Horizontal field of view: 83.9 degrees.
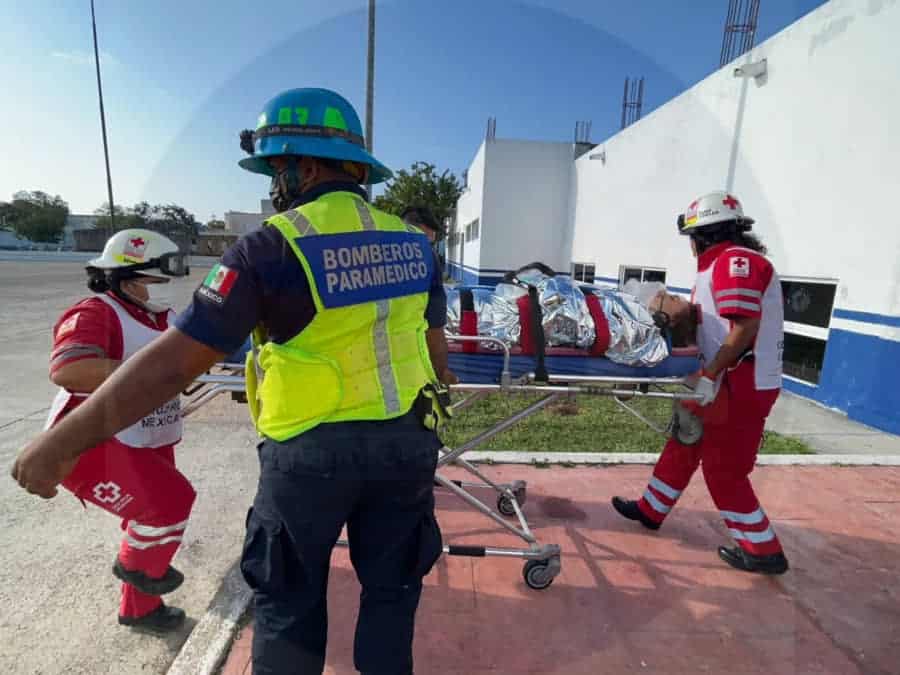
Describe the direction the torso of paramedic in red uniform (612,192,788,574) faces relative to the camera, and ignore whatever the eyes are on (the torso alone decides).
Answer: to the viewer's left

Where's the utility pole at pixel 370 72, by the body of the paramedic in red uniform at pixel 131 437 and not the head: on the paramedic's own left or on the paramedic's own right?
on the paramedic's own left

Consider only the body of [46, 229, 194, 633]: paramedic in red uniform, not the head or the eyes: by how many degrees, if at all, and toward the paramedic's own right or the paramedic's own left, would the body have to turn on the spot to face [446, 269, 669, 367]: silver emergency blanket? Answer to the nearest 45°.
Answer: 0° — they already face it

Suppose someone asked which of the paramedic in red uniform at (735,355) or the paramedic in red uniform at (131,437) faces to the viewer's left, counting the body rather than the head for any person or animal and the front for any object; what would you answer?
the paramedic in red uniform at (735,355)

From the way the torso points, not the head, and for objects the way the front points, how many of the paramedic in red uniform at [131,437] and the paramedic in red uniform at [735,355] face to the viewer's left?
1

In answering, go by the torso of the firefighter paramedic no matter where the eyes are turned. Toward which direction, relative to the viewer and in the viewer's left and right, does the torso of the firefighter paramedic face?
facing away from the viewer and to the left of the viewer

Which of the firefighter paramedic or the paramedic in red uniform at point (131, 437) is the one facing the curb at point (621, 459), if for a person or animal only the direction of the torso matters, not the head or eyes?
the paramedic in red uniform

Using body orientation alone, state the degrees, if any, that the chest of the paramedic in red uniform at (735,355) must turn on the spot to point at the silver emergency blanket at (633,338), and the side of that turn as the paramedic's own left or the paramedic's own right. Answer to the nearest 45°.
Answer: approximately 45° to the paramedic's own left

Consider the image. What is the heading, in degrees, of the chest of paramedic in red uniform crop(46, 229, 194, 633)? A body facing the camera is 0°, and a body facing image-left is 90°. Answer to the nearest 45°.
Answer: approximately 270°

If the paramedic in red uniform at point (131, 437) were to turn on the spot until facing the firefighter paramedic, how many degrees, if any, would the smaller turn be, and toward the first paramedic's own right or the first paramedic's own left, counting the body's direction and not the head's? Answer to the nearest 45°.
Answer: approximately 45° to the first paramedic's own right

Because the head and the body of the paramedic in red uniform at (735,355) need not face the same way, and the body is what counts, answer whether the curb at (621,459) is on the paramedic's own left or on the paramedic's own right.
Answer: on the paramedic's own right

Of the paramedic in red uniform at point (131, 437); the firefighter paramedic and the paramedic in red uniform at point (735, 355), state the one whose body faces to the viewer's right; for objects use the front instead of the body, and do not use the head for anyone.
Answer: the paramedic in red uniform at point (131, 437)

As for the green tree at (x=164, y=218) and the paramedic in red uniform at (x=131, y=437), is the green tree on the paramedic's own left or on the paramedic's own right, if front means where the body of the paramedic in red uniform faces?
on the paramedic's own left
